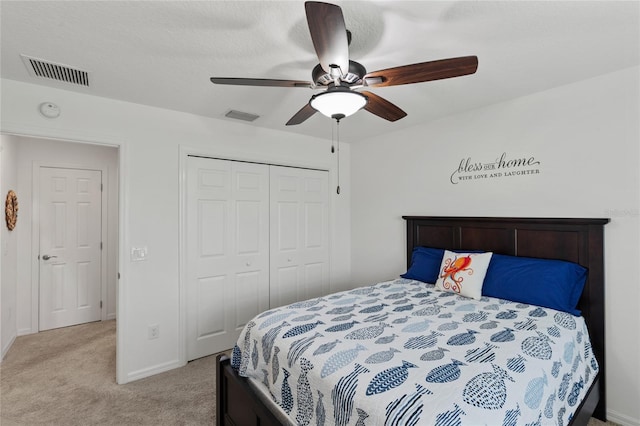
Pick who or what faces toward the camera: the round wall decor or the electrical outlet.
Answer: the electrical outlet

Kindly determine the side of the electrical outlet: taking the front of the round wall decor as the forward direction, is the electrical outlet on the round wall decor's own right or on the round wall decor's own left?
on the round wall decor's own right

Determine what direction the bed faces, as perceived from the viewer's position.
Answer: facing the viewer and to the left of the viewer

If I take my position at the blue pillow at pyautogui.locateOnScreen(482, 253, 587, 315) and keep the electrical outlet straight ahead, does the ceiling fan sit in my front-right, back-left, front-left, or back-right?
front-left

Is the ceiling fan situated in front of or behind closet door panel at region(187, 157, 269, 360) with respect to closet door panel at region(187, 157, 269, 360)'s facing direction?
in front

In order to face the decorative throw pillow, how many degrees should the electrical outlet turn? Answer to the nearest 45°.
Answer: approximately 45° to its left

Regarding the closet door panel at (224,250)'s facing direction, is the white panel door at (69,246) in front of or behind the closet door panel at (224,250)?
behind

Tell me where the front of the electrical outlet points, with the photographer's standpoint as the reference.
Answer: facing the viewer

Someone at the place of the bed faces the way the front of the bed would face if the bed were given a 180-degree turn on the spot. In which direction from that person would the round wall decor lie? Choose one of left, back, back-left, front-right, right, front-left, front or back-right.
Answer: back-left

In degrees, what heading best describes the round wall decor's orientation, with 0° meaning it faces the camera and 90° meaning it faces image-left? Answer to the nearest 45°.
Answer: approximately 270°

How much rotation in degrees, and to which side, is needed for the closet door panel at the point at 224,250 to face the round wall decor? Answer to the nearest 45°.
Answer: approximately 135° to its right

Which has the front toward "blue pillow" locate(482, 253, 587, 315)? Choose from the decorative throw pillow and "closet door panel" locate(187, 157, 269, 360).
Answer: the closet door panel

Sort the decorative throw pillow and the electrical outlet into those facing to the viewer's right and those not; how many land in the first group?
0

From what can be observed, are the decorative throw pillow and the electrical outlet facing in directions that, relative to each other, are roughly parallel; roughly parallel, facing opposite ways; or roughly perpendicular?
roughly perpendicular
